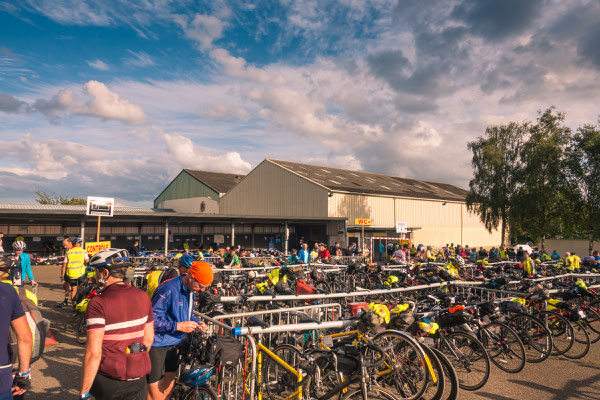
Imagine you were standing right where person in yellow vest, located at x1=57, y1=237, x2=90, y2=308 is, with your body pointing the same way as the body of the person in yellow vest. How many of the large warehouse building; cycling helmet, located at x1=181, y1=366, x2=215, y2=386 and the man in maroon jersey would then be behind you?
2

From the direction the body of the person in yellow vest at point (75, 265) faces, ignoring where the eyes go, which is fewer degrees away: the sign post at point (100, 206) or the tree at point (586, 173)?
the sign post

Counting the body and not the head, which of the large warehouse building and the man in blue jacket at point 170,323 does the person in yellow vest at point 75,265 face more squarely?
the large warehouse building

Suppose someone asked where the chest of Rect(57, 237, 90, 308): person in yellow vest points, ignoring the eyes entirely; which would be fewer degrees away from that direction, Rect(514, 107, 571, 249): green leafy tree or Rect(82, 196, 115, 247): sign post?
the sign post

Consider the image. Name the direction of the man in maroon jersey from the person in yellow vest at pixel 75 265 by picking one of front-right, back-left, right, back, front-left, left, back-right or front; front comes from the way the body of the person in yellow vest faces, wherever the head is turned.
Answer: back

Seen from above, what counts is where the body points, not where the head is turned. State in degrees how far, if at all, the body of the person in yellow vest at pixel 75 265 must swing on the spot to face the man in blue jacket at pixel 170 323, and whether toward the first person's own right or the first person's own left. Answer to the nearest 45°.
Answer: approximately 180°

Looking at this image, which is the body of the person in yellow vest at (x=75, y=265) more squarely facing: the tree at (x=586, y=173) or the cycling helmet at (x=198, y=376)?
the tree

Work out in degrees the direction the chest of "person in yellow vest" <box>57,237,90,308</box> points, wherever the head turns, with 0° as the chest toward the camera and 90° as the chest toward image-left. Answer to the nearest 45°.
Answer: approximately 180°

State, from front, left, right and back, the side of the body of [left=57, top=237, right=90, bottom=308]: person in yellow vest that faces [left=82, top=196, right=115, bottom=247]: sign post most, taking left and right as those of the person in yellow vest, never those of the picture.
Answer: front

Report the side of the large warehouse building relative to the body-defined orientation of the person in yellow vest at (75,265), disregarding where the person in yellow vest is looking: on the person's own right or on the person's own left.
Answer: on the person's own right

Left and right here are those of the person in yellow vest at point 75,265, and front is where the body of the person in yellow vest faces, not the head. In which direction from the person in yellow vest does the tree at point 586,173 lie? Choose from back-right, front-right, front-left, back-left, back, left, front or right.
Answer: right

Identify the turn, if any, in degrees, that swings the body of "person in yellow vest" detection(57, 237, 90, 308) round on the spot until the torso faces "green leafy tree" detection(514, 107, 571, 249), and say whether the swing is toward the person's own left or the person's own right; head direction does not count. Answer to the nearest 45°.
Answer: approximately 90° to the person's own right
